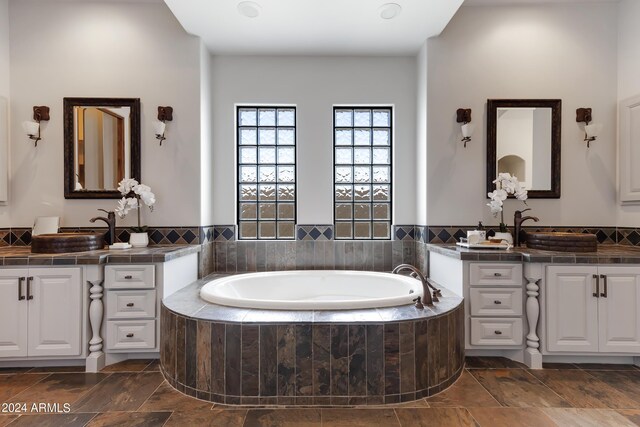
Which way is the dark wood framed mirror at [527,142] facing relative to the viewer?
toward the camera

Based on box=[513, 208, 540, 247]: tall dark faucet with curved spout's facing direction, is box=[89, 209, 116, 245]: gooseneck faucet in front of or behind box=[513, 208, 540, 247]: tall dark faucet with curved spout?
behind

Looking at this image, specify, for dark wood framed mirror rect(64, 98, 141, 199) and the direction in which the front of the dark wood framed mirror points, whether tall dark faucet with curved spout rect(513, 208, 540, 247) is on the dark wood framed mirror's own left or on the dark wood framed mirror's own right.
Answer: on the dark wood framed mirror's own left

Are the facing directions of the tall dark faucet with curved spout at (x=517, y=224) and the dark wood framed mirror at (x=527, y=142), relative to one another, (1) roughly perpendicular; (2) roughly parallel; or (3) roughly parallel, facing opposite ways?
roughly perpendicular

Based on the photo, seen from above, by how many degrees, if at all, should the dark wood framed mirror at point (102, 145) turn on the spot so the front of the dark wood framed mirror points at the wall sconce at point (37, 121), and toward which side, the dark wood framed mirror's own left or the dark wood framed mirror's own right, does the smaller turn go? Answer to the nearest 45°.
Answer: approximately 135° to the dark wood framed mirror's own right

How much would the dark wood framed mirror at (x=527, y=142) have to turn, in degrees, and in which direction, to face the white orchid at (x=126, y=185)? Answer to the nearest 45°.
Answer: approximately 45° to its right

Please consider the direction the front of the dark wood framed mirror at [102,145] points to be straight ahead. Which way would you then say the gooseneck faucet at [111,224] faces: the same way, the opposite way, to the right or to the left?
to the right

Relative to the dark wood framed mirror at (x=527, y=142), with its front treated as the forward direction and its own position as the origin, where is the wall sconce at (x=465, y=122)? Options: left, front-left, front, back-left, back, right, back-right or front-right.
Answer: front-right

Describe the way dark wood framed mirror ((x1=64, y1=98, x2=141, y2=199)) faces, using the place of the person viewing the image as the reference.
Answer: facing the viewer

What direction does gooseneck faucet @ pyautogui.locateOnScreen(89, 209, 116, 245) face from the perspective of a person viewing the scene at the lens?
facing to the left of the viewer
